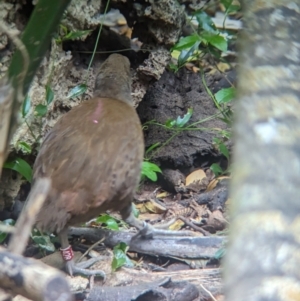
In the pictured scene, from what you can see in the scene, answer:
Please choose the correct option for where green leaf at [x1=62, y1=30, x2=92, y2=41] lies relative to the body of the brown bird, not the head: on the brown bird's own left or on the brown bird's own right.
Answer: on the brown bird's own left

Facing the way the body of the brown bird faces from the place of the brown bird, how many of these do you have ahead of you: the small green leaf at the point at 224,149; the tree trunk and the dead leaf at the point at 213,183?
2

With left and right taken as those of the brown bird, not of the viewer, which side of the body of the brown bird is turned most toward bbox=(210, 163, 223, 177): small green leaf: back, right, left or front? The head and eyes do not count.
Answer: front

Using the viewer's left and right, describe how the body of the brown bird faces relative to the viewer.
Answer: facing away from the viewer and to the right of the viewer

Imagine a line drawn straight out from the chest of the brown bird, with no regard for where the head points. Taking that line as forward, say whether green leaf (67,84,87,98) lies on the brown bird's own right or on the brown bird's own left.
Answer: on the brown bird's own left

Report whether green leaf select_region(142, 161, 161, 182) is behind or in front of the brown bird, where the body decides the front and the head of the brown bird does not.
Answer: in front

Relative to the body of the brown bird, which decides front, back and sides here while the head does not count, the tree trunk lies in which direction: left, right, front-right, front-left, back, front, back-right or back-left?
back-right

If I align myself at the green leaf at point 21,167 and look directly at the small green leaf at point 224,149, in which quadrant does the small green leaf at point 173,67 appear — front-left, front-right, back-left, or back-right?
front-left

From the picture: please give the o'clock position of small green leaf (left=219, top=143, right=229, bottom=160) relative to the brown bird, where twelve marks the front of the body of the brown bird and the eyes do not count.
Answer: The small green leaf is roughly at 12 o'clock from the brown bird.

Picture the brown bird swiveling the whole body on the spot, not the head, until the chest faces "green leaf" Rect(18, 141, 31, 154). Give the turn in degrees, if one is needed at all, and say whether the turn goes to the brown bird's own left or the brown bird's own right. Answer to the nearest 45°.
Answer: approximately 90° to the brown bird's own left
